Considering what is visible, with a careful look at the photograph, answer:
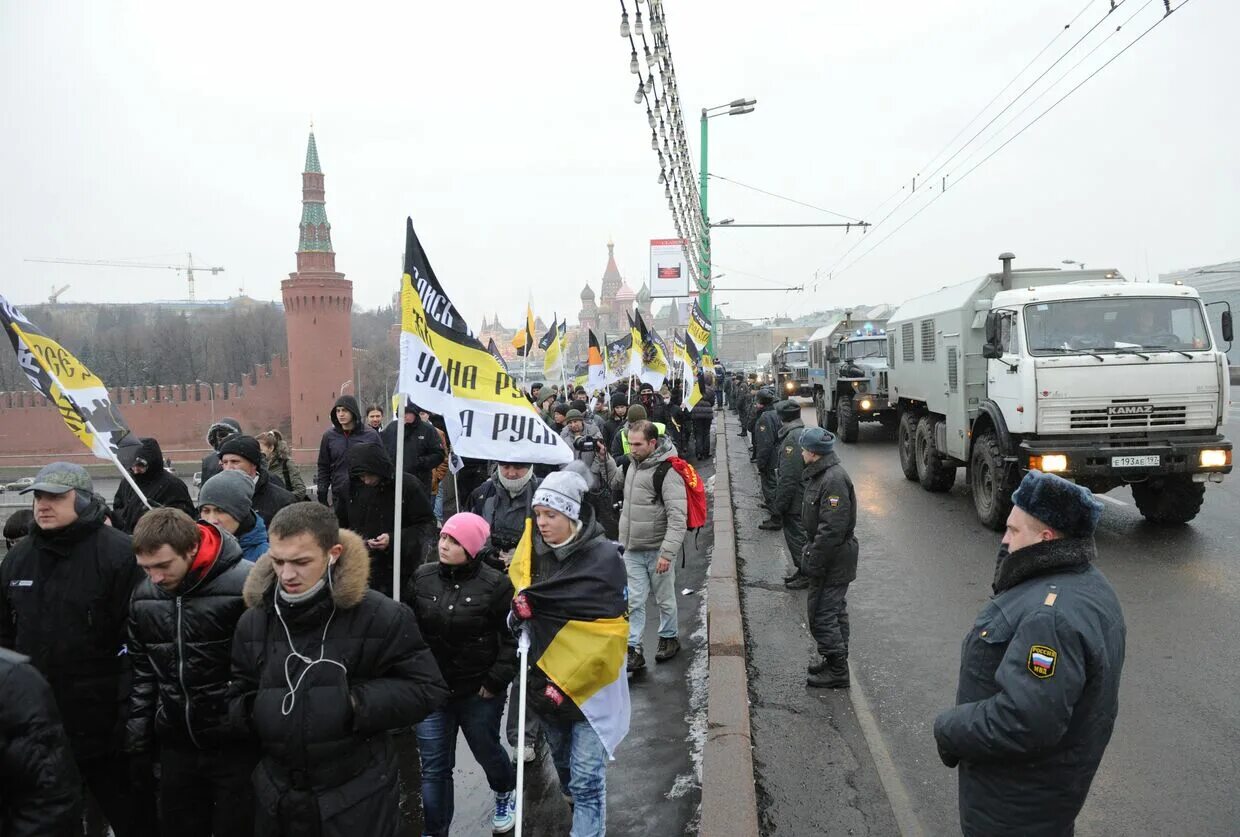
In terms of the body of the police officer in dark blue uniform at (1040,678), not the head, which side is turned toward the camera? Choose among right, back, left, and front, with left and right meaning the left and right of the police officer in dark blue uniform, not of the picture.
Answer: left

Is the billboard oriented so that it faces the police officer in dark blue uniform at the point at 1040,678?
yes

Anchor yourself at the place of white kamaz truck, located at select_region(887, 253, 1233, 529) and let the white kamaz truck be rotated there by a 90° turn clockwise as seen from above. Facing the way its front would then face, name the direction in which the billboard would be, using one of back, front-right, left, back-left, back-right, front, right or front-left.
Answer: right

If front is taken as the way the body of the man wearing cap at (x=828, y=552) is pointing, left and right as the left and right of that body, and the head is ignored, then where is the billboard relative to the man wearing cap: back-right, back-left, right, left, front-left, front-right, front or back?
right

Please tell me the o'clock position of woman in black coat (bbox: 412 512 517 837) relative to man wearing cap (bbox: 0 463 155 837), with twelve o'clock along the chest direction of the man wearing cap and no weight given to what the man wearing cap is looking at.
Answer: The woman in black coat is roughly at 8 o'clock from the man wearing cap.

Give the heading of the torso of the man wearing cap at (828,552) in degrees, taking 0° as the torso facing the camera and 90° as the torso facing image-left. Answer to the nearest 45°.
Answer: approximately 90°

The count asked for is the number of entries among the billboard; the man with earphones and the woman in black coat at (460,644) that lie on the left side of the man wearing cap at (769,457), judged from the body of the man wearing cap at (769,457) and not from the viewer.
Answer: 2

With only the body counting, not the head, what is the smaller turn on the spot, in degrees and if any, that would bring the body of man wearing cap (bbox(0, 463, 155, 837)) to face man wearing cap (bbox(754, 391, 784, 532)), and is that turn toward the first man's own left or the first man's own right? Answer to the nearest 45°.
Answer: approximately 180°

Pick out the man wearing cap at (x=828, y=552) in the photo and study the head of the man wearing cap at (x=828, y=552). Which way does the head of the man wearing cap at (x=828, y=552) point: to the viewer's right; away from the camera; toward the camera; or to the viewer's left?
to the viewer's left

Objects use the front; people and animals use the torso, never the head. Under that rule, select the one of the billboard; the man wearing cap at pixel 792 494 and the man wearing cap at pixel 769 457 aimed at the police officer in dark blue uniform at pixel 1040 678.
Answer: the billboard

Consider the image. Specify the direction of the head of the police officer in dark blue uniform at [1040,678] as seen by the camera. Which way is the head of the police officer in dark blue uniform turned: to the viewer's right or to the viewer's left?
to the viewer's left

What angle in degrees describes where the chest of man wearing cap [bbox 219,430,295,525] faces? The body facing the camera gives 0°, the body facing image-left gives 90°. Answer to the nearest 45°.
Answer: approximately 45°

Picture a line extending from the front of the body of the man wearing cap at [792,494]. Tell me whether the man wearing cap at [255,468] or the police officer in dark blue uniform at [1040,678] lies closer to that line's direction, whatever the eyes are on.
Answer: the man wearing cap

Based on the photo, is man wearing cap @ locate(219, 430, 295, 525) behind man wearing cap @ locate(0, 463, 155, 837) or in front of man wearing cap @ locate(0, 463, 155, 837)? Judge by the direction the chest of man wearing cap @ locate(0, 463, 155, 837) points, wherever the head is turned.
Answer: behind

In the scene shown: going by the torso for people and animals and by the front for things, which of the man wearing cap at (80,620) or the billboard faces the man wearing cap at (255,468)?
the billboard
